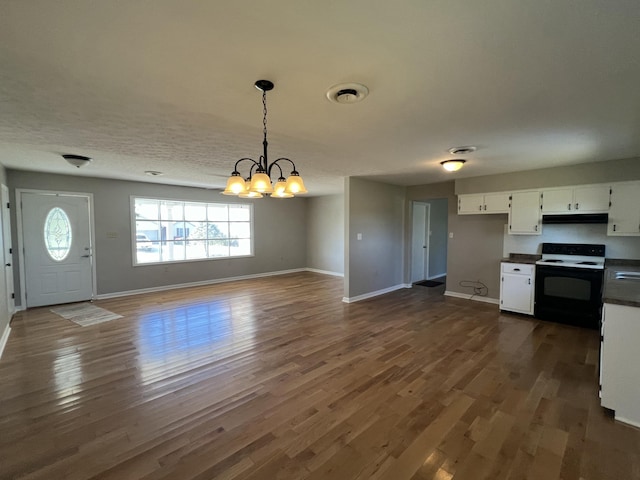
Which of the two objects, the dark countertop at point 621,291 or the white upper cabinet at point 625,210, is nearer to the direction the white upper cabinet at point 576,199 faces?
the dark countertop

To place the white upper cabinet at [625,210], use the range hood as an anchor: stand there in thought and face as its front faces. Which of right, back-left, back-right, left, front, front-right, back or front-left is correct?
left

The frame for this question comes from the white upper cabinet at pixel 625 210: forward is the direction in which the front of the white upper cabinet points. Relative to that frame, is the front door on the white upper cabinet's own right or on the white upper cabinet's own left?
on the white upper cabinet's own right

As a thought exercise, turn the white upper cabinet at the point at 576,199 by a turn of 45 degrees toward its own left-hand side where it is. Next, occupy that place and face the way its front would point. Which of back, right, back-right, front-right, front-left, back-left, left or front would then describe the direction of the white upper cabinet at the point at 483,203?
back-right

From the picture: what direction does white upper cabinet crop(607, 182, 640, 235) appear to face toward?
toward the camera

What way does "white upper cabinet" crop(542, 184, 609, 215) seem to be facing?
toward the camera

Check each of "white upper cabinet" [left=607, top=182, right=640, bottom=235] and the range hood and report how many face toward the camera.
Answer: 2

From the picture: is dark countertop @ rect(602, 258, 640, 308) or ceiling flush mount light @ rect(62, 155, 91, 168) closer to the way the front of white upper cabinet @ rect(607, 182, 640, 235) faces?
the dark countertop

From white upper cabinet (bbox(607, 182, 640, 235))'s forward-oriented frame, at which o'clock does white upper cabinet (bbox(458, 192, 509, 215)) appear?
white upper cabinet (bbox(458, 192, 509, 215)) is roughly at 3 o'clock from white upper cabinet (bbox(607, 182, 640, 235)).

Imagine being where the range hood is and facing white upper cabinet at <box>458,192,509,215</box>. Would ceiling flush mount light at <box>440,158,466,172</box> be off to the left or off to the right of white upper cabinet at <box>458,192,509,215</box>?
left
